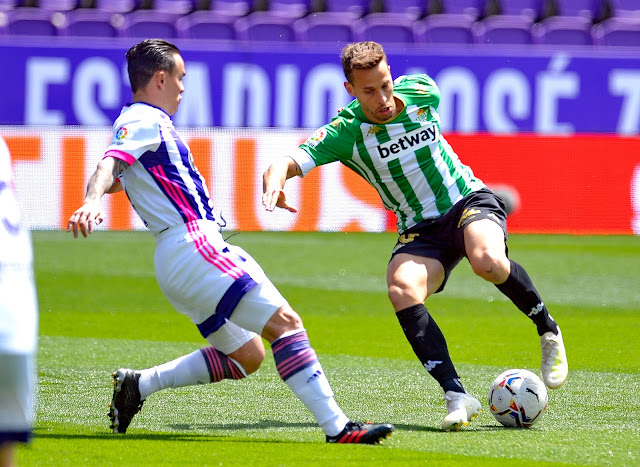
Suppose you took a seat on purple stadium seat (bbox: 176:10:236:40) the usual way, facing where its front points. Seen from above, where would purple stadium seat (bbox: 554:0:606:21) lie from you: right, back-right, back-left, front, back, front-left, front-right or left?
left

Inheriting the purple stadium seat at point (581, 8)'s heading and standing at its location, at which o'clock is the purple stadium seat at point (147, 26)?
the purple stadium seat at point (147, 26) is roughly at 2 o'clock from the purple stadium seat at point (581, 8).

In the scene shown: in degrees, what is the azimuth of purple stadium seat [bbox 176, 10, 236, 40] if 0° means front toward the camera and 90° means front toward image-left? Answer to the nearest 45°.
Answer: approximately 0°

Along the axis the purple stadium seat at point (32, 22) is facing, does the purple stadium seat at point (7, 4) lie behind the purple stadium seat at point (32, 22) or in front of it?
behind

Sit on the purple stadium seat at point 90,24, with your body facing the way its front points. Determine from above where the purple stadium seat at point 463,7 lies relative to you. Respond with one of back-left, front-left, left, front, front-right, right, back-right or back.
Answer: left

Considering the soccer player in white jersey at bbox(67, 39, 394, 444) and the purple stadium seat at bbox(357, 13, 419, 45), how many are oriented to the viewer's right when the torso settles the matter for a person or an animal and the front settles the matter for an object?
1

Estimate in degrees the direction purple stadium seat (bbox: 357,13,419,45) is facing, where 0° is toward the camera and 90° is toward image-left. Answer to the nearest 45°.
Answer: approximately 0°

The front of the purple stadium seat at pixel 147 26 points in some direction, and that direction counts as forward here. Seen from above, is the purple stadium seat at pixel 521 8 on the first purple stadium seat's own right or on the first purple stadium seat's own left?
on the first purple stadium seat's own left

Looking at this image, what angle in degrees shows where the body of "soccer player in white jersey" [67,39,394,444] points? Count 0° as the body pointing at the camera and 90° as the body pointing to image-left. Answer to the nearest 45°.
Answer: approximately 270°

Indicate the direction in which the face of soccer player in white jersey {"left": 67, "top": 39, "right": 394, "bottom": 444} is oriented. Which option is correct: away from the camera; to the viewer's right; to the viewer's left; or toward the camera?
to the viewer's right

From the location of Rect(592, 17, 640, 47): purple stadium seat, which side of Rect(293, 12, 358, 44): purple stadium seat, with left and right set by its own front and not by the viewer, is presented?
left

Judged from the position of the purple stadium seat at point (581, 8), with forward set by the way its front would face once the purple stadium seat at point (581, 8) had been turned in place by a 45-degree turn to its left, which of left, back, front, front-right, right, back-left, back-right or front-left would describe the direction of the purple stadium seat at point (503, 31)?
right
